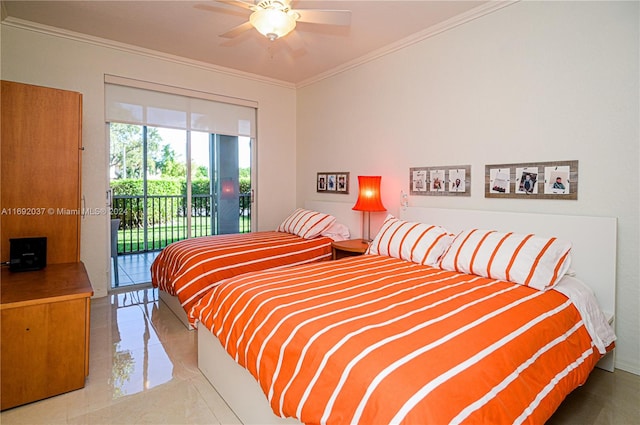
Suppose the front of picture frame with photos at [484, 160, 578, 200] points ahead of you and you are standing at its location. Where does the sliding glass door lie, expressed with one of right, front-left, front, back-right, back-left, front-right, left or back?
front-right

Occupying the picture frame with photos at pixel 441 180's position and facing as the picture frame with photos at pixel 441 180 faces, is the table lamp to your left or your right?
on your right

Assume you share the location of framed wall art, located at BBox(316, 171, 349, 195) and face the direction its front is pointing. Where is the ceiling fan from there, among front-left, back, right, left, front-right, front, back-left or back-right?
front-left

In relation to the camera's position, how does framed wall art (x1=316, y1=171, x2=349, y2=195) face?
facing the viewer and to the left of the viewer

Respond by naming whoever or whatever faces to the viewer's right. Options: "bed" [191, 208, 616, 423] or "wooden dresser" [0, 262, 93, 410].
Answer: the wooden dresser

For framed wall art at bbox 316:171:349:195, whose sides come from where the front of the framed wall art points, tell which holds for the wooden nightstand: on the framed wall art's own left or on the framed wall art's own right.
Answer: on the framed wall art's own left

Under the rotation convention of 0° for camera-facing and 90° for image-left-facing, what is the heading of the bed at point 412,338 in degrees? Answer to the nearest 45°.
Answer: approximately 45°

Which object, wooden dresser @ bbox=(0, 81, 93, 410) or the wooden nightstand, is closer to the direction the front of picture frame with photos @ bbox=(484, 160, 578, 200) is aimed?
the wooden dresser

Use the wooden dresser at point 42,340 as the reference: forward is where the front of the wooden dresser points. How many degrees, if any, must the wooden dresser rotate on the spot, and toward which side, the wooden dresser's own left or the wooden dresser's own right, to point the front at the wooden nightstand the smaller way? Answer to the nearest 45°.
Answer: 0° — it already faces it

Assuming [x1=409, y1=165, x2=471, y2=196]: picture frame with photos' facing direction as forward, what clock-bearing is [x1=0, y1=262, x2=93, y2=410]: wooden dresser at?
The wooden dresser is roughly at 12 o'clock from the picture frame with photos.

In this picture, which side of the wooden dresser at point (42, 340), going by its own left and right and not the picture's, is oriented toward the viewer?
right

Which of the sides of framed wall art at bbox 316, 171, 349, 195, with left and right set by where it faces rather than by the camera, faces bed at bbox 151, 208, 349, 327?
front

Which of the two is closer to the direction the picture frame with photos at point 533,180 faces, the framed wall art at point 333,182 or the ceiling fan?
the ceiling fan

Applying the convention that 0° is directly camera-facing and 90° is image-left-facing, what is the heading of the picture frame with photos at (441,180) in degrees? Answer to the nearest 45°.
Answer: approximately 45°
